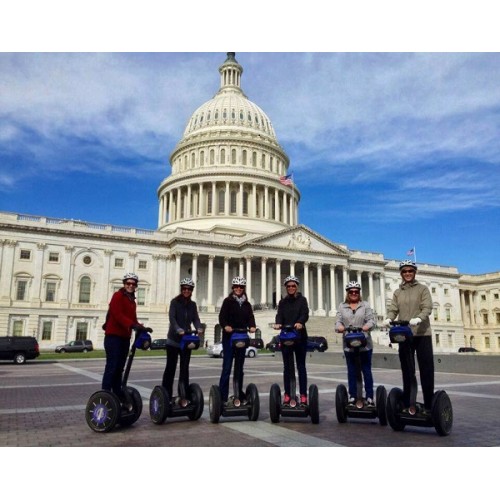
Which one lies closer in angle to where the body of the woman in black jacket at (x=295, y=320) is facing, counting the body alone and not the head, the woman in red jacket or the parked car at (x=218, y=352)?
the woman in red jacket

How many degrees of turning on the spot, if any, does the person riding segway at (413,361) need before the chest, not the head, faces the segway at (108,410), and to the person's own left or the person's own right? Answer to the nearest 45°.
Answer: approximately 45° to the person's own right

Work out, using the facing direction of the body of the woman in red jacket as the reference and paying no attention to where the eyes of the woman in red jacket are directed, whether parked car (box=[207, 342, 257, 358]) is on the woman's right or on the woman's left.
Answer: on the woman's left

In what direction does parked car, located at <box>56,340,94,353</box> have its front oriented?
to the viewer's left

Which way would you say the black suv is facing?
to the viewer's left

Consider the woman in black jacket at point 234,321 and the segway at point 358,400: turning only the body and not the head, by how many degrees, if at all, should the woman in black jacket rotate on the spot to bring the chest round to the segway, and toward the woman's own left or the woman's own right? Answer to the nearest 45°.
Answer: approximately 90° to the woman's own left

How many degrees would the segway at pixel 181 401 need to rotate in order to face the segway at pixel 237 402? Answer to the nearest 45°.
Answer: approximately 45° to its left

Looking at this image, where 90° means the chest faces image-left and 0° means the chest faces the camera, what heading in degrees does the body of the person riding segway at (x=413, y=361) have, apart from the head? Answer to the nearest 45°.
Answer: approximately 45°

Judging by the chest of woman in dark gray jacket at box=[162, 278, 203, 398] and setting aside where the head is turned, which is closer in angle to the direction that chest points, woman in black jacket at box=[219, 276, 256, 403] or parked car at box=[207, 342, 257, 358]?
the woman in black jacket

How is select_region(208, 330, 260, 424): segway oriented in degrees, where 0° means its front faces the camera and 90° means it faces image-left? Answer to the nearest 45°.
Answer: approximately 0°

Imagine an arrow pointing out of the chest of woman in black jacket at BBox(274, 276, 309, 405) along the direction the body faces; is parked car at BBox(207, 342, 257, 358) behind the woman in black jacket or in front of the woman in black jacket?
behind

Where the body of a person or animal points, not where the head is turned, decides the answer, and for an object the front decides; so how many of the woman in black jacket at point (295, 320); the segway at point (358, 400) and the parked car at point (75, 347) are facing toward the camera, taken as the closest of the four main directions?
2
